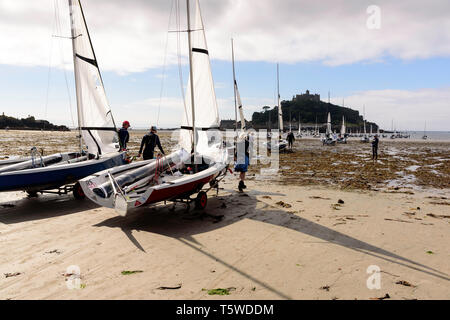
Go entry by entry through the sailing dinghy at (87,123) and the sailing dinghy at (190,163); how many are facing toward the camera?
0

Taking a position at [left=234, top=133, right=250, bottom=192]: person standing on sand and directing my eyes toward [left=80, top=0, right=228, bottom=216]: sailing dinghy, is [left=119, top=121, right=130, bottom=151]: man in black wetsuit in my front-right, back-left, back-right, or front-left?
front-right

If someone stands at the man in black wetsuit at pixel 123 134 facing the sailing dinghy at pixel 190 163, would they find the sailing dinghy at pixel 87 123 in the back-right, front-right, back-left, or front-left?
front-right

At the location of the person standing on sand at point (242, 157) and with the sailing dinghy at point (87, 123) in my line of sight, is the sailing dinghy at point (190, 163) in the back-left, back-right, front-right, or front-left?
front-left
